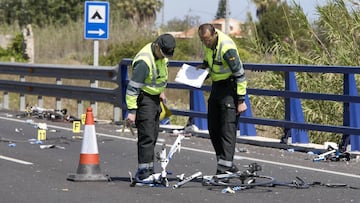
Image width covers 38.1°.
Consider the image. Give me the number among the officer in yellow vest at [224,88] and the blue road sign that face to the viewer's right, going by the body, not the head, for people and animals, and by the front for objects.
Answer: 0

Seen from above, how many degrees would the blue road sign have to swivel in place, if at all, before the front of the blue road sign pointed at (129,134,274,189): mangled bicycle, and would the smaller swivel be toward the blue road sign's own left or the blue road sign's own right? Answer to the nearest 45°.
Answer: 0° — it already faces it

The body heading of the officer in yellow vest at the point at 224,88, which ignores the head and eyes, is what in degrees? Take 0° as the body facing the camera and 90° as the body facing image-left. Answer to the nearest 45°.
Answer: approximately 45°

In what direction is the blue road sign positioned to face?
toward the camera

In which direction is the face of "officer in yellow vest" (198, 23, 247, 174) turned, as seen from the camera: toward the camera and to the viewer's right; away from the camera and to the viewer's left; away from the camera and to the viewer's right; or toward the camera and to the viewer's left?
toward the camera and to the viewer's left

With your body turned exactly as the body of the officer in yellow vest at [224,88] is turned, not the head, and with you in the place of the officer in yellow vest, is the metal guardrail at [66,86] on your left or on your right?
on your right

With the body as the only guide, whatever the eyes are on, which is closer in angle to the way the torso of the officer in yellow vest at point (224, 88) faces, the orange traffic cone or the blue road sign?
the orange traffic cone

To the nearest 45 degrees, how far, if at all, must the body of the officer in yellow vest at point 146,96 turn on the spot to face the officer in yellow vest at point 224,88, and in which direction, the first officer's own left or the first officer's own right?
approximately 45° to the first officer's own left

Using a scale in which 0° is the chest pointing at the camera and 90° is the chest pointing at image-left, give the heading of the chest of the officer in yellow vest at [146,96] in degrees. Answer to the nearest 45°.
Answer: approximately 315°

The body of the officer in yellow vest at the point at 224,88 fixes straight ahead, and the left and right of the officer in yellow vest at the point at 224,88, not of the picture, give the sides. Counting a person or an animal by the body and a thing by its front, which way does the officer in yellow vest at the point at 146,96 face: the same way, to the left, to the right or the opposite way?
to the left

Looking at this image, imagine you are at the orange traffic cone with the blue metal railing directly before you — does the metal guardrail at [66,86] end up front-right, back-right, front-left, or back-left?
front-left

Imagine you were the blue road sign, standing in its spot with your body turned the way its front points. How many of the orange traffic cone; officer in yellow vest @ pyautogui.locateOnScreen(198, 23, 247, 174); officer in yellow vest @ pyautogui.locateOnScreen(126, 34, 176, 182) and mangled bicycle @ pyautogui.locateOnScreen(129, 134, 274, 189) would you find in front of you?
4
